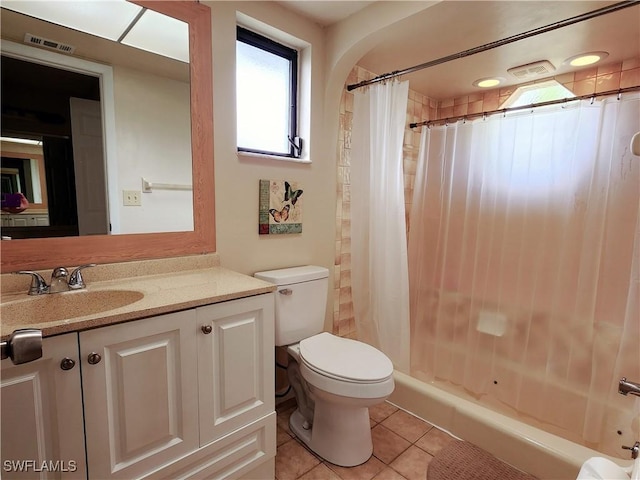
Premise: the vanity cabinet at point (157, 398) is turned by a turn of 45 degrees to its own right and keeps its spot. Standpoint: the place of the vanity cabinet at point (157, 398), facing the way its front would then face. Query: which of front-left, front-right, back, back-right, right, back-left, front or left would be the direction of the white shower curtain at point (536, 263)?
left

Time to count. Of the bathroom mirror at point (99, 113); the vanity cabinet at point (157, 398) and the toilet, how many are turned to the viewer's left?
0

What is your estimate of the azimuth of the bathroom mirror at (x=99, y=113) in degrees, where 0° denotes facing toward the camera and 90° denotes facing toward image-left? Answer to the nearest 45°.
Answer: approximately 315°

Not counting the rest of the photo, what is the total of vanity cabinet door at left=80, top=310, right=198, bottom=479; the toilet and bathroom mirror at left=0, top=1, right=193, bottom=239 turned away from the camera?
0

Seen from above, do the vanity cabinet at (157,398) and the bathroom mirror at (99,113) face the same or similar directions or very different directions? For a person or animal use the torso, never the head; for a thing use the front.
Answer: same or similar directions

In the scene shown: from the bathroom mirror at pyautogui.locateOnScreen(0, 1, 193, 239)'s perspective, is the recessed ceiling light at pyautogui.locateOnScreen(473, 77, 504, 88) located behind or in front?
in front

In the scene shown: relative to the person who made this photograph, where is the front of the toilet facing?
facing the viewer and to the right of the viewer

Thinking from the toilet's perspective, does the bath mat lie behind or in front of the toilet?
in front

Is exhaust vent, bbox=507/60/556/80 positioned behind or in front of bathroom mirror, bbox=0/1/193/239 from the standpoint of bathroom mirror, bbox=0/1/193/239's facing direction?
in front

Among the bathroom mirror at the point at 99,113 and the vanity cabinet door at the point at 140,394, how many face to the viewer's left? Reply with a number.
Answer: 0

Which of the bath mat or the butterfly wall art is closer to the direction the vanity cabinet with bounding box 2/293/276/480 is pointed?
the bath mat

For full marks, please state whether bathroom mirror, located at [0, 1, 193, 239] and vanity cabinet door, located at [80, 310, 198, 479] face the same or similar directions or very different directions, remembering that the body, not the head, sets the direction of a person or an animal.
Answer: same or similar directions
